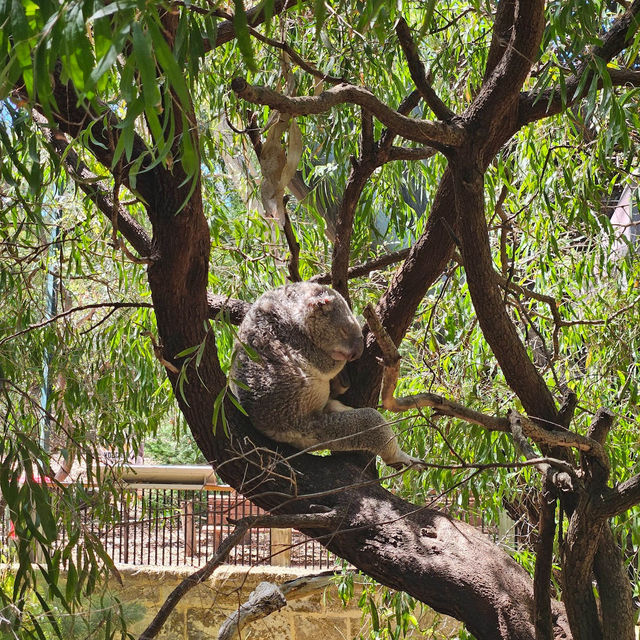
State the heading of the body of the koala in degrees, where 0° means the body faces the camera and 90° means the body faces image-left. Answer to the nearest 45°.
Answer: approximately 270°
